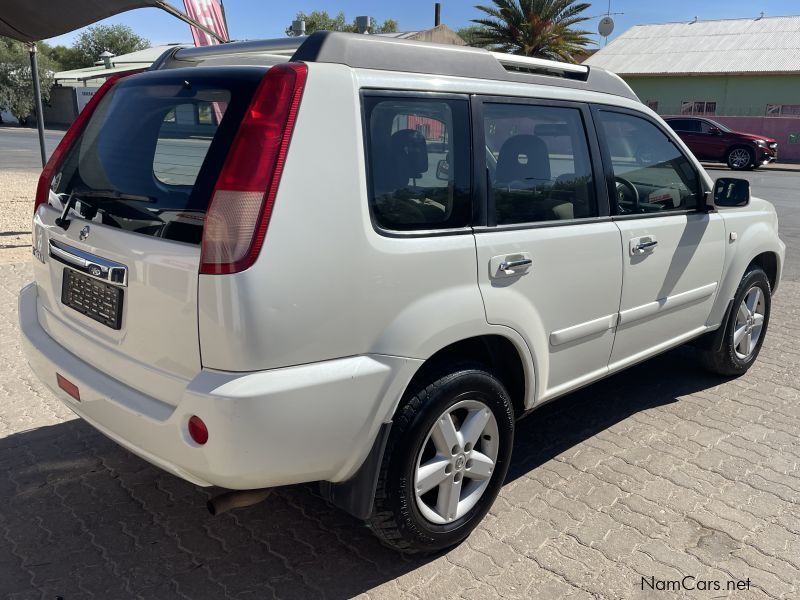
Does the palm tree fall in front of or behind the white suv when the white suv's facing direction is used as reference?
in front

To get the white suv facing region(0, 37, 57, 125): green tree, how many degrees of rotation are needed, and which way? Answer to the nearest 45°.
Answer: approximately 90° to its left

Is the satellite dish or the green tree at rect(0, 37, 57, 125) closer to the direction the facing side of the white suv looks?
the satellite dish

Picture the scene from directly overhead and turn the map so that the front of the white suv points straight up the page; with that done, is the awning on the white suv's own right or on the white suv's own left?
on the white suv's own left

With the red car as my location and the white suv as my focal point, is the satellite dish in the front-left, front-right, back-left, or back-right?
back-right

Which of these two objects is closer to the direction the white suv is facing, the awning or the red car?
the red car

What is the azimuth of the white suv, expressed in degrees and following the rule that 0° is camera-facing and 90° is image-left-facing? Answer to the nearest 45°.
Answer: approximately 225°

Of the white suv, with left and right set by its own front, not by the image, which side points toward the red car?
front

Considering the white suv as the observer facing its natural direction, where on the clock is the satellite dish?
The satellite dish is roughly at 11 o'clock from the white suv.

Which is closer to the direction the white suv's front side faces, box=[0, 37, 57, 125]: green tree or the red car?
the red car
